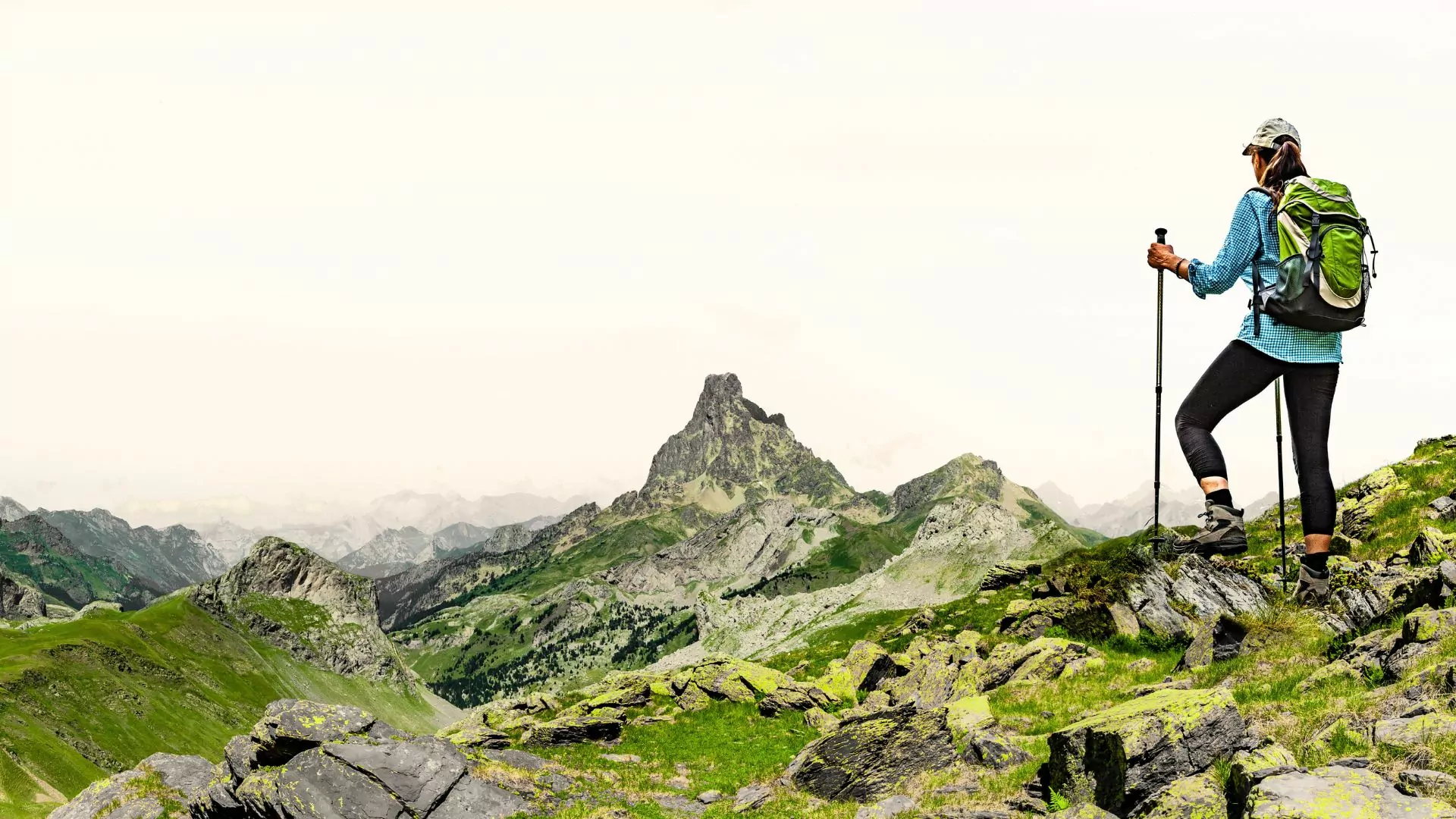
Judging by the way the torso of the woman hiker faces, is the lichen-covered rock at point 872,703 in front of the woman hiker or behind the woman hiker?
in front

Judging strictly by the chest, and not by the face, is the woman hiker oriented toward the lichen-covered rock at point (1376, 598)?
no

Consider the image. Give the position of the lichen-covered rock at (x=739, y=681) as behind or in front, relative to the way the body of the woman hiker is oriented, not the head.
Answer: in front

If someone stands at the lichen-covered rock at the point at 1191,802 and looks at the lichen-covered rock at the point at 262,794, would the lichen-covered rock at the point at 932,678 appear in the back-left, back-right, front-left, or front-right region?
front-right

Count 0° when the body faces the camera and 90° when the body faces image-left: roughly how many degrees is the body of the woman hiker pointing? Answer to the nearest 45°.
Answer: approximately 135°

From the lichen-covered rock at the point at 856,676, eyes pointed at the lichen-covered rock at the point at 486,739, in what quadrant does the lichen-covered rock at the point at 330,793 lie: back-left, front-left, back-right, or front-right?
front-left
